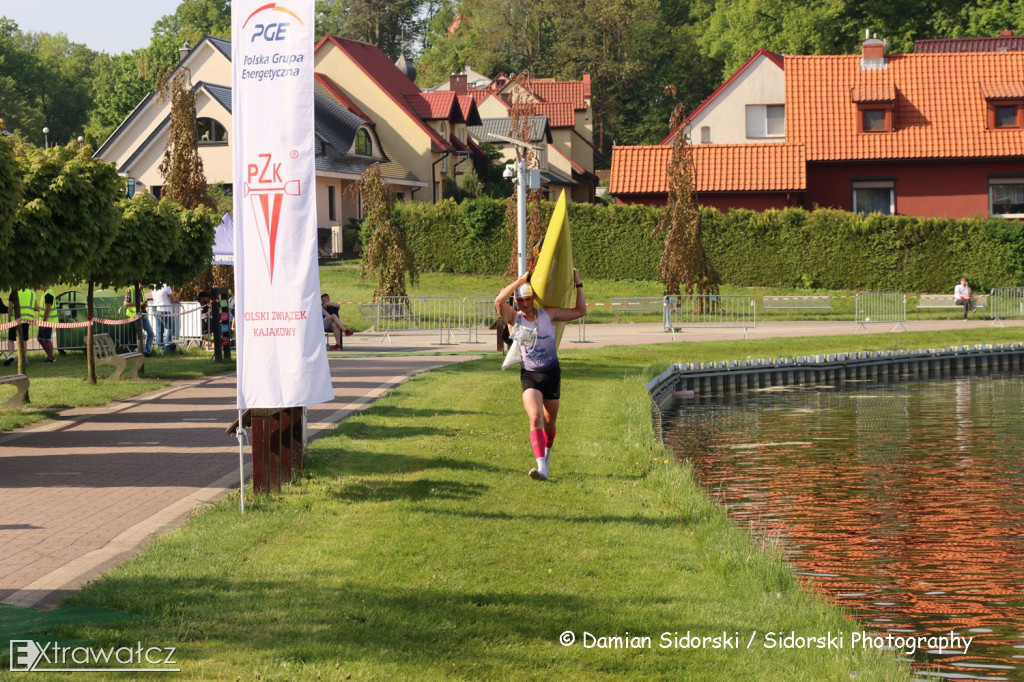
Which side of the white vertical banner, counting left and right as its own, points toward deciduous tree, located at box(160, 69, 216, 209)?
back

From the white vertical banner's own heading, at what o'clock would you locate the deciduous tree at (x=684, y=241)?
The deciduous tree is roughly at 7 o'clock from the white vertical banner.

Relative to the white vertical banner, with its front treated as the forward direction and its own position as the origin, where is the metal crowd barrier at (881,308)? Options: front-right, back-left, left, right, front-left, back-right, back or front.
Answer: back-left

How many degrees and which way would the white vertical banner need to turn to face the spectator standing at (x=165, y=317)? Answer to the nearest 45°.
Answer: approximately 180°

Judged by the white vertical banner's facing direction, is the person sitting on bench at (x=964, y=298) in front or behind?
behind

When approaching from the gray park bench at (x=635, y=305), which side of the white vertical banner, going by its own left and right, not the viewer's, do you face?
back

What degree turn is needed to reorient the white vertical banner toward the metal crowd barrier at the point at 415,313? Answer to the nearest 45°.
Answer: approximately 180°

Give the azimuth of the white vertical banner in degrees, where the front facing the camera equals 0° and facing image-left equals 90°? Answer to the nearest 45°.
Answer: approximately 0°

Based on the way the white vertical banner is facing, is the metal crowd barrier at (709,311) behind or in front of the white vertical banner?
behind

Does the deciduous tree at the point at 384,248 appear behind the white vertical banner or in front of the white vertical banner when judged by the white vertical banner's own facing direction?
behind

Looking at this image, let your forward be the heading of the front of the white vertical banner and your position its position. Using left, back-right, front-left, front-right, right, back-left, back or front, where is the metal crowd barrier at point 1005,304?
back-left
